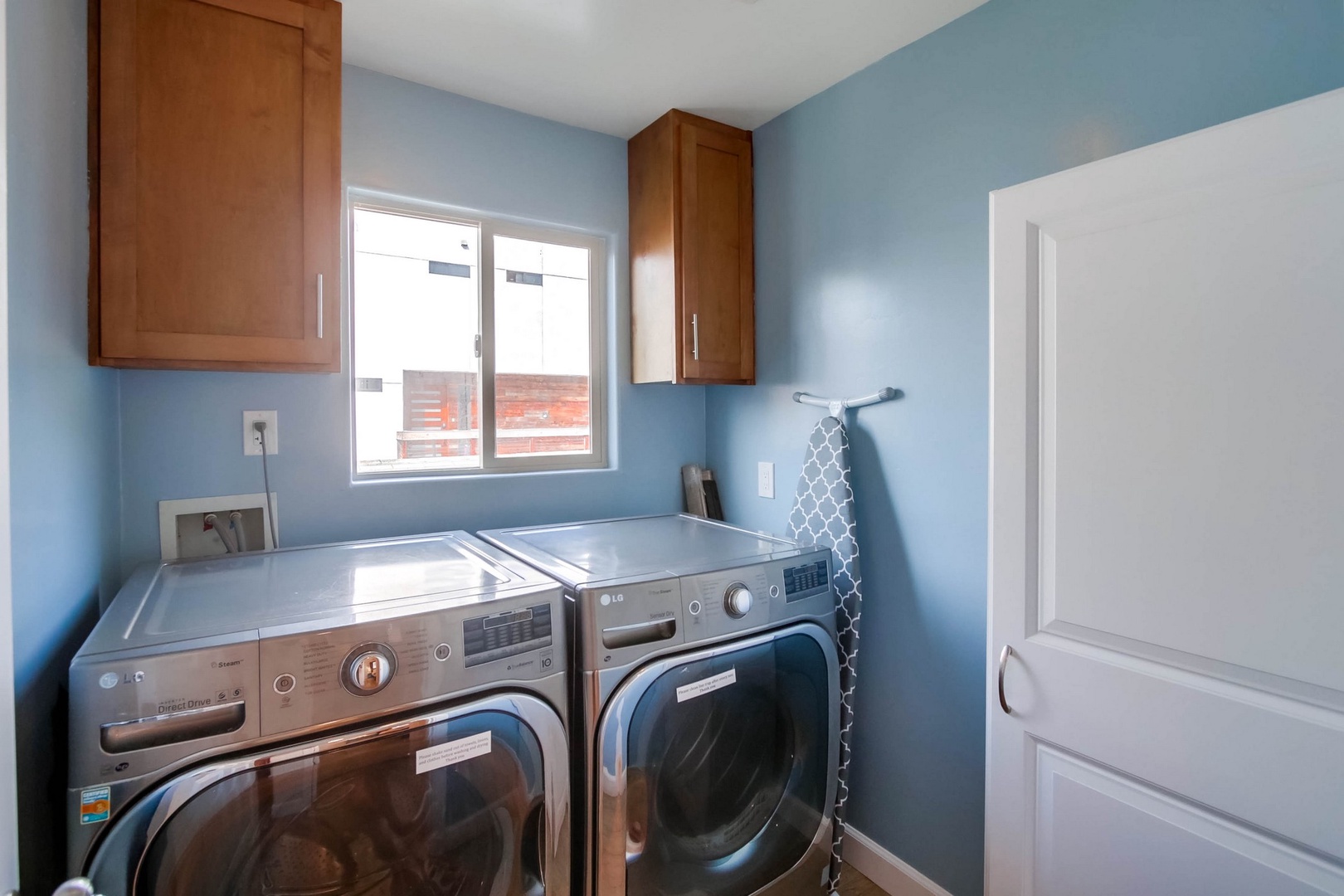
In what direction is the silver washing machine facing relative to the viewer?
toward the camera

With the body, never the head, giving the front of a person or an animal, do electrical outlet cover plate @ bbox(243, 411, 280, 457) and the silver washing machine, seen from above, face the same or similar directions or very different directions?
same or similar directions

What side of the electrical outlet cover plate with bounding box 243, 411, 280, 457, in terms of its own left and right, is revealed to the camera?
front

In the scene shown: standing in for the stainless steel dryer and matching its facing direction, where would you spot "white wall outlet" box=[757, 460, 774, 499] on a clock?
The white wall outlet is roughly at 8 o'clock from the stainless steel dryer.

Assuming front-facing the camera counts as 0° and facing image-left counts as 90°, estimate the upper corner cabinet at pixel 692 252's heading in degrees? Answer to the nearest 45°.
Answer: approximately 315°

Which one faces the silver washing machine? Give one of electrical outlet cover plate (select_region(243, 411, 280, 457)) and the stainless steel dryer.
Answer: the electrical outlet cover plate

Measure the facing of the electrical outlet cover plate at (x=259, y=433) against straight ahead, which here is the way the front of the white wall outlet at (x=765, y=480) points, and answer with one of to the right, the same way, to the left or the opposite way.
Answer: to the left

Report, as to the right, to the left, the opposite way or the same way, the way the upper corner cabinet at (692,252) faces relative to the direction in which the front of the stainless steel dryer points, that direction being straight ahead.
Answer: the same way

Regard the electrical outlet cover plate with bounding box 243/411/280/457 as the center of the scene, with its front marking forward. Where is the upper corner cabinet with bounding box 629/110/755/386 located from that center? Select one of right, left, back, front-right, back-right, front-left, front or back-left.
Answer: left

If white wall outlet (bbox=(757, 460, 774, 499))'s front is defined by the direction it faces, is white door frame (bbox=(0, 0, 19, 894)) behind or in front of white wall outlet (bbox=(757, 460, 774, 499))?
in front

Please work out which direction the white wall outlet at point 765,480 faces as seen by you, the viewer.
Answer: facing the viewer and to the left of the viewer

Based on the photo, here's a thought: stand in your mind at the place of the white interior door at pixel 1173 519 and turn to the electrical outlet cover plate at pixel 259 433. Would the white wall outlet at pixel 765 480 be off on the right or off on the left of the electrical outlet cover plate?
right

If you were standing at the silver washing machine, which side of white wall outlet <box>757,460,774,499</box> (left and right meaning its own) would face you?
front

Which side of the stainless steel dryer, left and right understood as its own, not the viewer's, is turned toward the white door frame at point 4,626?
right

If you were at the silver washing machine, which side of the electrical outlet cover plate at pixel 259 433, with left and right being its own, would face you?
front
